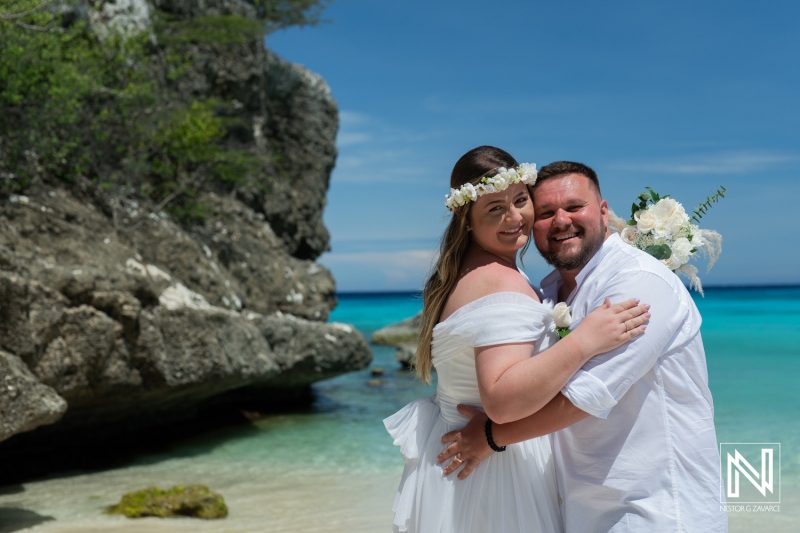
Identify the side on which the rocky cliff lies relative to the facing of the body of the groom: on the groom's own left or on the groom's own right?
on the groom's own right

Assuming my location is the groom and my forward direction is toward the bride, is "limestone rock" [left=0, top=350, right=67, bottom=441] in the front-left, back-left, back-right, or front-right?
front-right

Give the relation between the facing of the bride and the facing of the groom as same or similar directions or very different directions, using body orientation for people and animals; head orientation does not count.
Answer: very different directions

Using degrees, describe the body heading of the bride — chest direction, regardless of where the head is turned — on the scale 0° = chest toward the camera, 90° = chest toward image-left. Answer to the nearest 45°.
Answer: approximately 270°

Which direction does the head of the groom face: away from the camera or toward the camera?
toward the camera

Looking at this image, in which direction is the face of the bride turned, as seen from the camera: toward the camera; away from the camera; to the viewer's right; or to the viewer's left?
toward the camera
